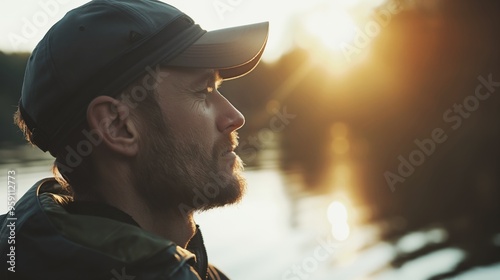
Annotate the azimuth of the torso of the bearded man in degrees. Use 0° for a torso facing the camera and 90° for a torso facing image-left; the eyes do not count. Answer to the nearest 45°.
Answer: approximately 270°

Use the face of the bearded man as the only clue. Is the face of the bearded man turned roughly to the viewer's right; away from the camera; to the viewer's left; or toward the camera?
to the viewer's right
